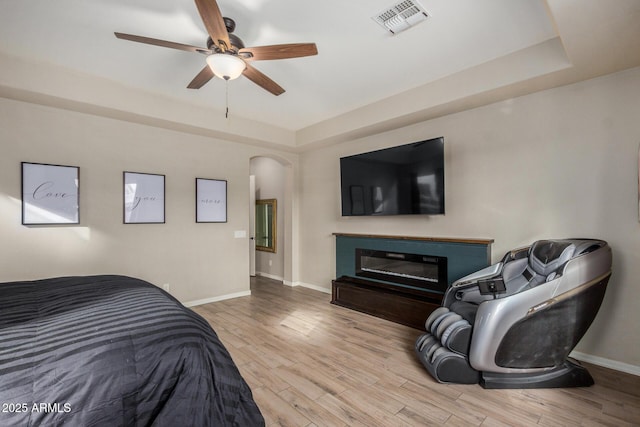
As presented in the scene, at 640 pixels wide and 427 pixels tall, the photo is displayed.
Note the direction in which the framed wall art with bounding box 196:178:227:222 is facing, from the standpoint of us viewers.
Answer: facing the viewer and to the right of the viewer

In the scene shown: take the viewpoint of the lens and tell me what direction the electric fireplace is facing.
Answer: facing the viewer and to the left of the viewer

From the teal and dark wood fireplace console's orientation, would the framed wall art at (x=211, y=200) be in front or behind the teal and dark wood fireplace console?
in front

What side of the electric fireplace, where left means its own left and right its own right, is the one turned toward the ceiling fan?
front

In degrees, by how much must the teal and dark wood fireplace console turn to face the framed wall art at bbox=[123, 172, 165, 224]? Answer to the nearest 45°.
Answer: approximately 45° to its right

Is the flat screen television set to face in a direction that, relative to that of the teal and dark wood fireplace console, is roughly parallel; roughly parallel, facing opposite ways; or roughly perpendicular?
roughly parallel

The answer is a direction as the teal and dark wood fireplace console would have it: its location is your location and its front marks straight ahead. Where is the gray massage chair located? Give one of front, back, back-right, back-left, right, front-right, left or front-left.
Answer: left

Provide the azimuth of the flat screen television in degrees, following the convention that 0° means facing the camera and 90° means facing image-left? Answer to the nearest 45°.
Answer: approximately 45°

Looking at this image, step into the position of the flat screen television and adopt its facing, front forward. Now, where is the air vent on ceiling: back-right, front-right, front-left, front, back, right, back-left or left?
front-left

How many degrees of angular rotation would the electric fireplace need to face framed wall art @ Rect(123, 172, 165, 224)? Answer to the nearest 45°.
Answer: approximately 45° to its right

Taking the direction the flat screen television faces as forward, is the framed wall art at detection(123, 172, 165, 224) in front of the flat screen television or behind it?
in front

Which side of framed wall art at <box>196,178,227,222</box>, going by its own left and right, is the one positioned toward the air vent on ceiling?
front
